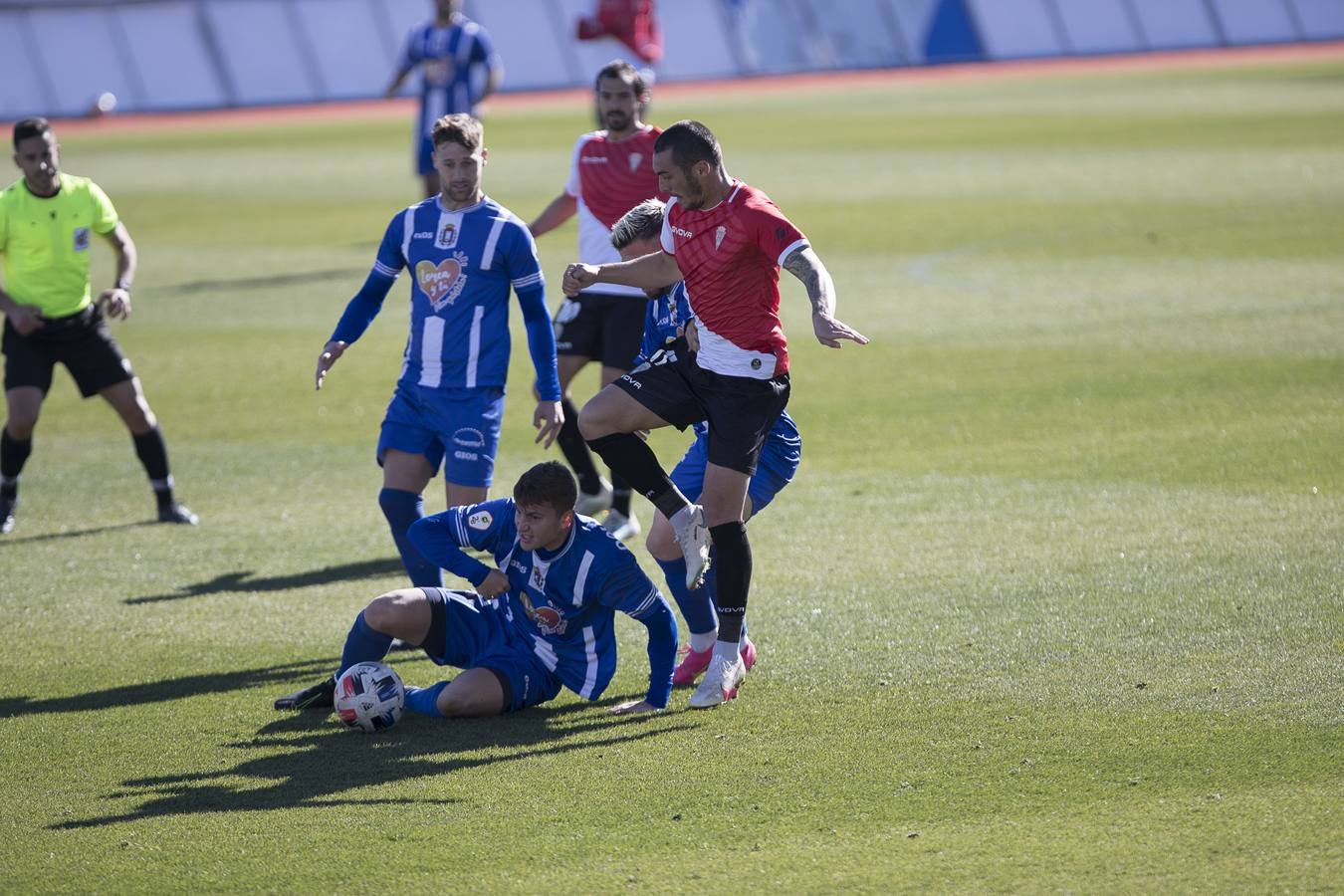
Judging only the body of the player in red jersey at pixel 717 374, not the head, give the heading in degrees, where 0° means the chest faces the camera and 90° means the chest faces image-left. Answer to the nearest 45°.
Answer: approximately 45°

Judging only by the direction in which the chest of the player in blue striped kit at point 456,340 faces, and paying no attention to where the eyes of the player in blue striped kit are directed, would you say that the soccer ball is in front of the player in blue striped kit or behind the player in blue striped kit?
in front

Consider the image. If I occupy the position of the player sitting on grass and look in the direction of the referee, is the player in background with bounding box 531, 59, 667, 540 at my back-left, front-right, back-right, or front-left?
front-right

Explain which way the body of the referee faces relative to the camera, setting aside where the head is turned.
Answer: toward the camera

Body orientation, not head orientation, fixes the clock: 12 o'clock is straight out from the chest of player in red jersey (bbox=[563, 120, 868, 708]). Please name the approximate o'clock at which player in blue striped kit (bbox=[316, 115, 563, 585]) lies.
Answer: The player in blue striped kit is roughly at 3 o'clock from the player in red jersey.

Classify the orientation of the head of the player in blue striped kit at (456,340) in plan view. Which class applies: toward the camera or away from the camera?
toward the camera

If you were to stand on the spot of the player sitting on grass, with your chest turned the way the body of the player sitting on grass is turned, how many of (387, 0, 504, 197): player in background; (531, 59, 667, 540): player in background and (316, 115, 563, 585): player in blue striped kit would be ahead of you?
0

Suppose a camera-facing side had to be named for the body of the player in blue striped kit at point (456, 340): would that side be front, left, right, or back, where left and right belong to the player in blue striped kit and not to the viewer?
front

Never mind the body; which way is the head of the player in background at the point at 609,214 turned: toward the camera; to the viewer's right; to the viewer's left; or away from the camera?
toward the camera

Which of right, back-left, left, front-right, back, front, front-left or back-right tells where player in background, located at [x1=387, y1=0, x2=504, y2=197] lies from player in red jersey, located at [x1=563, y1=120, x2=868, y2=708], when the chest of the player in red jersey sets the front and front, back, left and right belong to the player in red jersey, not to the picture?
back-right

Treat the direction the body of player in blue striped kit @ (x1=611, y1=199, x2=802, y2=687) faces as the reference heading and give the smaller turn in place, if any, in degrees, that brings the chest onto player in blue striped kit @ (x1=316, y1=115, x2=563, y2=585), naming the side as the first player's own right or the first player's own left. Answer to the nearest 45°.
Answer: approximately 90° to the first player's own right

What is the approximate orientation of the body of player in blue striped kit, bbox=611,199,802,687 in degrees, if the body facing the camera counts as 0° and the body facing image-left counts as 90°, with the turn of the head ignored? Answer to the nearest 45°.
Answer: approximately 45°
